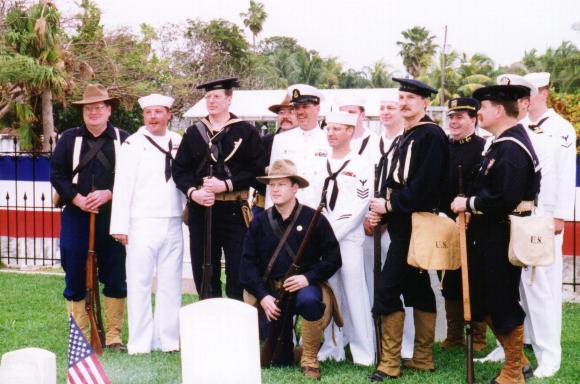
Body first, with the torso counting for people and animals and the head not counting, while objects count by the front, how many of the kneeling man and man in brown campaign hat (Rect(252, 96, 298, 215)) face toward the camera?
2

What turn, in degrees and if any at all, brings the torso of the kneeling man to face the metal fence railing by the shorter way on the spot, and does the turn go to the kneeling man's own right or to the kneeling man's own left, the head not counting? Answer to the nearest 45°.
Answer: approximately 135° to the kneeling man's own right

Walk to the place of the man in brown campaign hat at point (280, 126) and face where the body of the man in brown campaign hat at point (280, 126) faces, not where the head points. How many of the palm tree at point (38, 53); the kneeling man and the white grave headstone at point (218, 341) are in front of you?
2

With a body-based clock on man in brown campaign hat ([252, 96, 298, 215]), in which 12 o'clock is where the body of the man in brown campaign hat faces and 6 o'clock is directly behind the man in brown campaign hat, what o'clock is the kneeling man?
The kneeling man is roughly at 12 o'clock from the man in brown campaign hat.

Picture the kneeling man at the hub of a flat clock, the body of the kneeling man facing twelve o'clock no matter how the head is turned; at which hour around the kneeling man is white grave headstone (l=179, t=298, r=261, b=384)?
The white grave headstone is roughly at 12 o'clock from the kneeling man.

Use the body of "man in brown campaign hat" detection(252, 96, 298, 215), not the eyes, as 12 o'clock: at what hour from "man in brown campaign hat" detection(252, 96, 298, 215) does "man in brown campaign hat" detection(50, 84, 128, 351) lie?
"man in brown campaign hat" detection(50, 84, 128, 351) is roughly at 2 o'clock from "man in brown campaign hat" detection(252, 96, 298, 215).

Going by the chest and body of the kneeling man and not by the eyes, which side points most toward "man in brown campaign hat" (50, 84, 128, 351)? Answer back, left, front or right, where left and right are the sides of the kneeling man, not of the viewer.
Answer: right

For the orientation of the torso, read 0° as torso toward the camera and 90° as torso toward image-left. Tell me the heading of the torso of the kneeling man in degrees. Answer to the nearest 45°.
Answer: approximately 0°

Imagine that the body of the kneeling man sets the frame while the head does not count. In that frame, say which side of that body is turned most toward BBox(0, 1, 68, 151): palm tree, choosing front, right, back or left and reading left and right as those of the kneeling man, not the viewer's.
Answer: back

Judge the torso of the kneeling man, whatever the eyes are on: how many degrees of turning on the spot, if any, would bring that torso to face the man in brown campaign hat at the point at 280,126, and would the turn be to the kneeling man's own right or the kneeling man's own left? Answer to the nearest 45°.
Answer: approximately 180°

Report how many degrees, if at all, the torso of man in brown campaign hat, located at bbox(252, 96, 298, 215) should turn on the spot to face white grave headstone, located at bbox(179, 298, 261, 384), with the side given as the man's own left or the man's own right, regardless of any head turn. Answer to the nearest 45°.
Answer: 0° — they already face it
